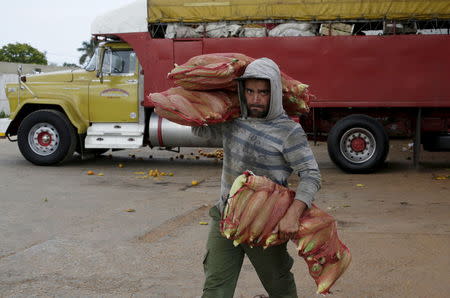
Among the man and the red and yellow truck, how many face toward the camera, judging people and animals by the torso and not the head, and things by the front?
1

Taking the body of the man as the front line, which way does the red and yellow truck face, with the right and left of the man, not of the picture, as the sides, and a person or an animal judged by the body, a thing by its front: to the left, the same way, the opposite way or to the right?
to the right

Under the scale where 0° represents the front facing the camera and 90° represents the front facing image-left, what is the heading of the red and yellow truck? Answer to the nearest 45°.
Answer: approximately 90°

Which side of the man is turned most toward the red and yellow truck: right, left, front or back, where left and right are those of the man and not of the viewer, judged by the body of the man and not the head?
back

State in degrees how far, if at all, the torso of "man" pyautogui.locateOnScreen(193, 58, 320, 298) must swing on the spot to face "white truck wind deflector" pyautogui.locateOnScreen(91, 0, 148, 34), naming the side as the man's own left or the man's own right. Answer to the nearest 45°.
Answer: approximately 180°

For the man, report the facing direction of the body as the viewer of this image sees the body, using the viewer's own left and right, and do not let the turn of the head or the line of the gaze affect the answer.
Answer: facing the viewer
